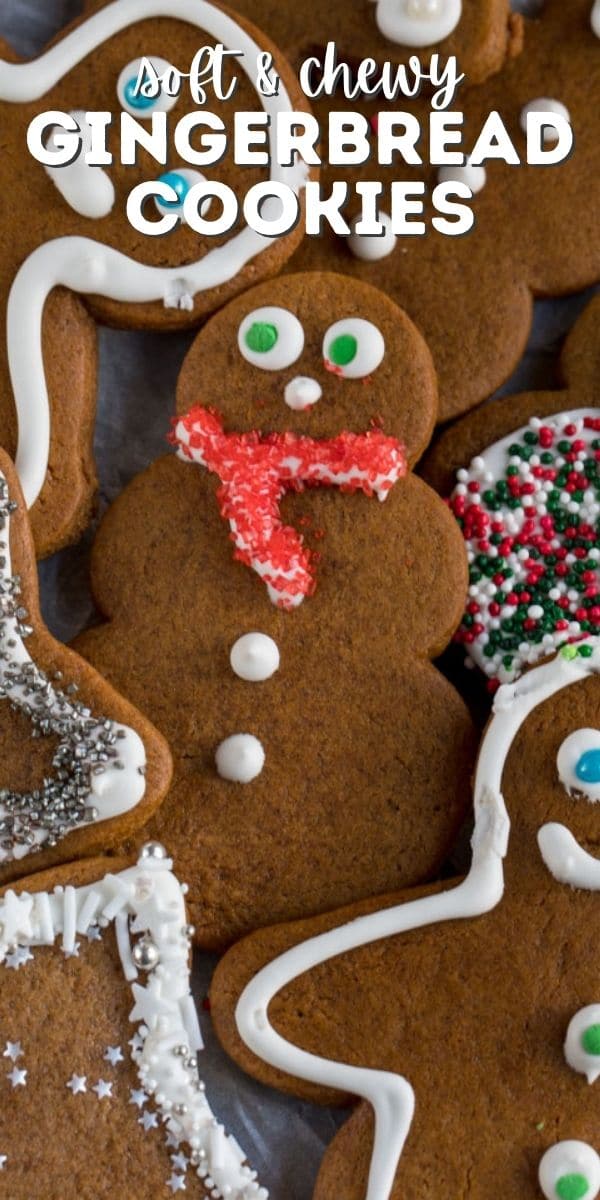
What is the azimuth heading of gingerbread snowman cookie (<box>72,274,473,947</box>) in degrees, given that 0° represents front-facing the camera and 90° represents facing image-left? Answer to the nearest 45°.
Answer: approximately 0°

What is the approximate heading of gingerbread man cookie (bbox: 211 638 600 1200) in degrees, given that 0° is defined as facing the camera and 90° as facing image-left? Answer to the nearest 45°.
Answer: approximately 0°

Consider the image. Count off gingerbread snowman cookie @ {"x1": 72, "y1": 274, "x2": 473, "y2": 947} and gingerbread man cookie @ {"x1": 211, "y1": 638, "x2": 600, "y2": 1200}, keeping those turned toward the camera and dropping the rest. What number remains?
2

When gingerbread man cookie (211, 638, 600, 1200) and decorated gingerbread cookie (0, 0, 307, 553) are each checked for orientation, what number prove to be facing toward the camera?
2
